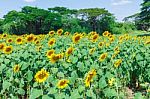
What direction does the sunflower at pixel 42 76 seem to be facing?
toward the camera

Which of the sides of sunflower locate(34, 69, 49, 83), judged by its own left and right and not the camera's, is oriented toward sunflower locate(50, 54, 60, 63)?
back
